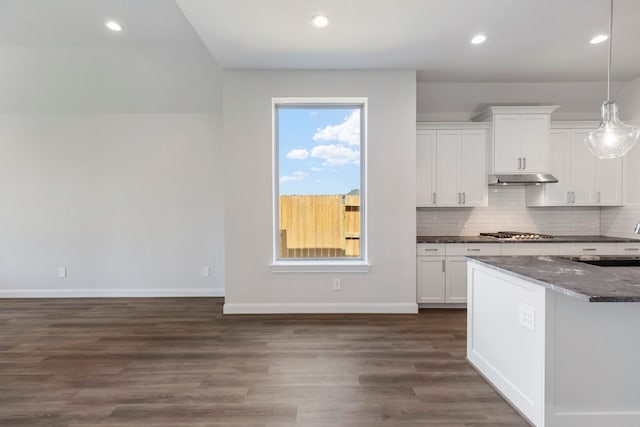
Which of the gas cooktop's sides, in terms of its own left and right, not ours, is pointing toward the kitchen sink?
front

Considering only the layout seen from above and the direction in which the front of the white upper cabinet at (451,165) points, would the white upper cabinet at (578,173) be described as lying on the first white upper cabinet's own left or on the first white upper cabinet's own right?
on the first white upper cabinet's own left

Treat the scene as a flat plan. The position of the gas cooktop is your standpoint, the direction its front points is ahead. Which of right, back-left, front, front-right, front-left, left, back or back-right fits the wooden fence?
right

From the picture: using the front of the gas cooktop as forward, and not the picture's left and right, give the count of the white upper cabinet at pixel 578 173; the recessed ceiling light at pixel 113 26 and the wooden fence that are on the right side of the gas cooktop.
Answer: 2

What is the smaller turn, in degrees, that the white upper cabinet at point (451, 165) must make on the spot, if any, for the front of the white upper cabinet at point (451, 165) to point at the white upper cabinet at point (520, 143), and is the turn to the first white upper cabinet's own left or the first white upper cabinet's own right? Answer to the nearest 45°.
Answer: approximately 90° to the first white upper cabinet's own left

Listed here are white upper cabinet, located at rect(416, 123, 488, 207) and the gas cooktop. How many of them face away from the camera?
0

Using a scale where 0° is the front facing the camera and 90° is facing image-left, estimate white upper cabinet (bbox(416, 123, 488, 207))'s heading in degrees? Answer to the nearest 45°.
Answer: approximately 0°

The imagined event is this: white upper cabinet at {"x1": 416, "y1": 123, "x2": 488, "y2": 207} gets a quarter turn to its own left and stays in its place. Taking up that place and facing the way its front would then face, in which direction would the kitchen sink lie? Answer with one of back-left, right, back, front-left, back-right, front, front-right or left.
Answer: front-right

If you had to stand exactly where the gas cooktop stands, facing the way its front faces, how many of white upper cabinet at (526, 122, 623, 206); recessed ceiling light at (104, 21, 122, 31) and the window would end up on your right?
2
